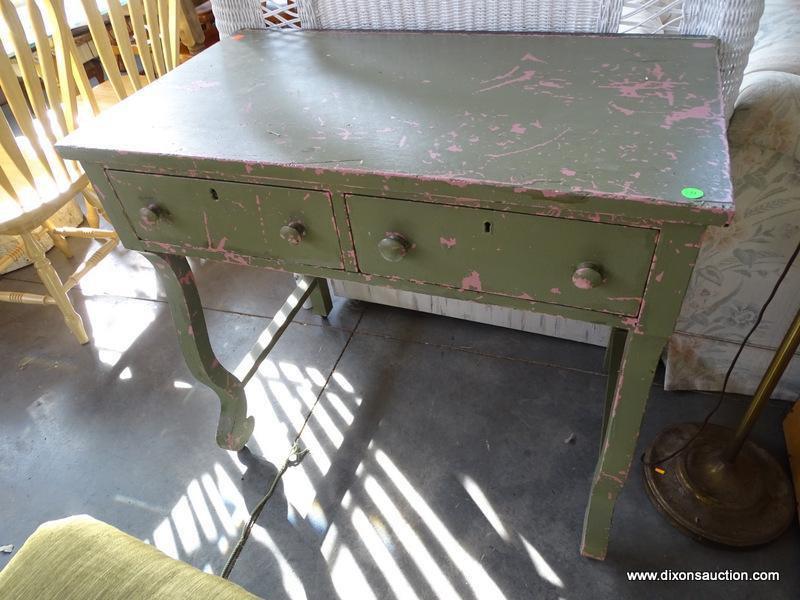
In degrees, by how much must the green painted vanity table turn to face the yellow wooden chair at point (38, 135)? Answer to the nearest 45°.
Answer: approximately 135° to its right

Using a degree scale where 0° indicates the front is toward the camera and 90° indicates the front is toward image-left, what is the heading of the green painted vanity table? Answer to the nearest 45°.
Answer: approximately 0°

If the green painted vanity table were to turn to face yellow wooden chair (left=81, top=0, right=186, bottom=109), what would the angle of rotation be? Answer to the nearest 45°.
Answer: approximately 135° to its right
